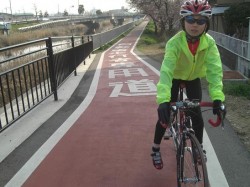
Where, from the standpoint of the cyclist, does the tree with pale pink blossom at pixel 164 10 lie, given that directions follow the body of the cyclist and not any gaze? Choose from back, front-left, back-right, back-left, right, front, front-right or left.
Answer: back

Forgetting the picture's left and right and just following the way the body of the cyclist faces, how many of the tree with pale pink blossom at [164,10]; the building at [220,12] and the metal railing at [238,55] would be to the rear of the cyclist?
3

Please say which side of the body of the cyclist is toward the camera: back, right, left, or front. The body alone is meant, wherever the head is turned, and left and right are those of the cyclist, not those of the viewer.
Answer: front

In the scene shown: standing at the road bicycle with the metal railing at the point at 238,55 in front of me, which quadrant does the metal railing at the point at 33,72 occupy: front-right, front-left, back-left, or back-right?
front-left

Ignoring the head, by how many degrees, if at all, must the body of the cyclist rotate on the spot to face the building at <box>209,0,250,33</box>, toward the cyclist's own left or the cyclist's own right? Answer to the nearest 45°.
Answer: approximately 180°

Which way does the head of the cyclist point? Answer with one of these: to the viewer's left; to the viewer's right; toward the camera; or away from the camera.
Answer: toward the camera

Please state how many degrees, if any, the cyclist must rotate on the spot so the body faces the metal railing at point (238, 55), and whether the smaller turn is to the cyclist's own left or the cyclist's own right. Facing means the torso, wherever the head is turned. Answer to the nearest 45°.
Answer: approximately 180°

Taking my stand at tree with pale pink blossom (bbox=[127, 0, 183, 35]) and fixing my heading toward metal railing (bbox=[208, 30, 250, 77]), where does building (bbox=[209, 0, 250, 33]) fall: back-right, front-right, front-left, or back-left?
front-left

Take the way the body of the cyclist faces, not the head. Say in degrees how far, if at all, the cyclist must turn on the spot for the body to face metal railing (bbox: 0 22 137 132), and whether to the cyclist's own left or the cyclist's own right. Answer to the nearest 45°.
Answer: approximately 135° to the cyclist's own right
